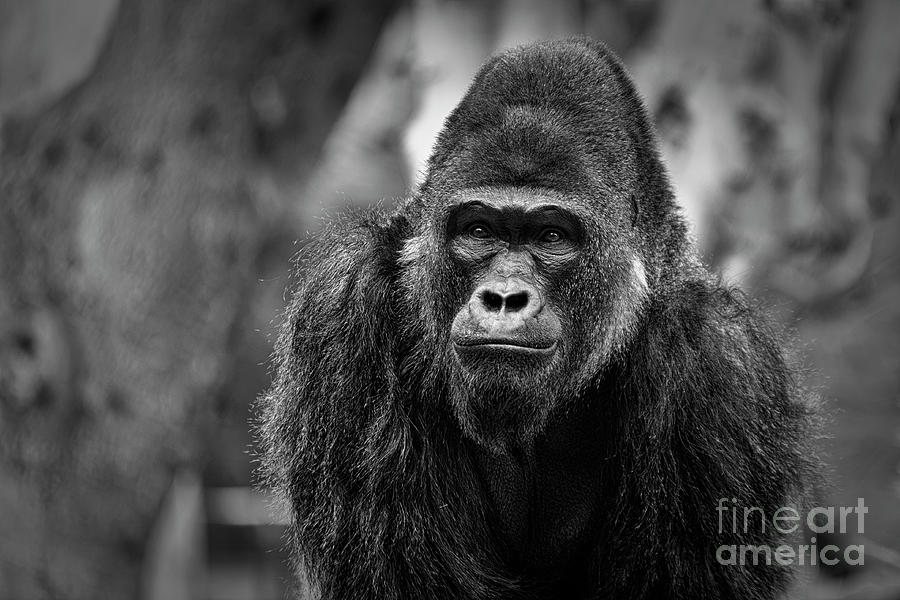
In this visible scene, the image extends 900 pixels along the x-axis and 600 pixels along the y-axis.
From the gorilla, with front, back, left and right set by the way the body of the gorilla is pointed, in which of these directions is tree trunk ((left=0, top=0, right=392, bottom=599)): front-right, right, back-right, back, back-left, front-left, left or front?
back-right

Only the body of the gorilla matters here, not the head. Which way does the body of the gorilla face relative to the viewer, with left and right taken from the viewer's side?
facing the viewer
